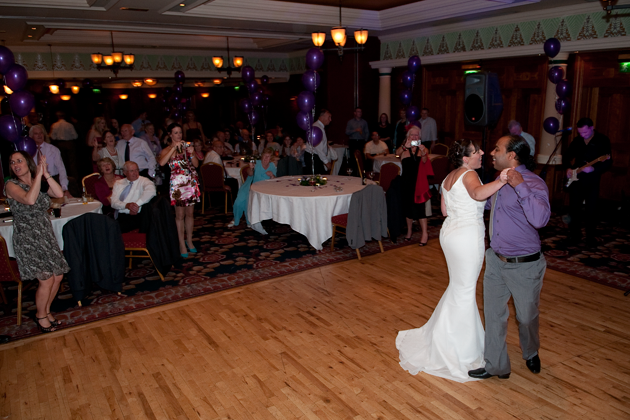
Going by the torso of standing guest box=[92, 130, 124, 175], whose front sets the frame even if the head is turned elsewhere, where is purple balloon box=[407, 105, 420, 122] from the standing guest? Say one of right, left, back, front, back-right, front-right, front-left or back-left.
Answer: front-left

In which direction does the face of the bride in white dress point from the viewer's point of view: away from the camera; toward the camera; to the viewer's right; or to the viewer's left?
to the viewer's right

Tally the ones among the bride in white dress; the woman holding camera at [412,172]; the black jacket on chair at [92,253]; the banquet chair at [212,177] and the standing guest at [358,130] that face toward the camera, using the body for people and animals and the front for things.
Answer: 2

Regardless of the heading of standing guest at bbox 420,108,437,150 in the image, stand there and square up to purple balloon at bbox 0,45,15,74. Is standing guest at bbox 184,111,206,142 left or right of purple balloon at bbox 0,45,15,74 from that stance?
right

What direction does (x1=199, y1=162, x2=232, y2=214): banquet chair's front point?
away from the camera

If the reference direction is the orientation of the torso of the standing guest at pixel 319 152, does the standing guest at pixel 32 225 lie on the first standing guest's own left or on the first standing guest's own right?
on the first standing guest's own right

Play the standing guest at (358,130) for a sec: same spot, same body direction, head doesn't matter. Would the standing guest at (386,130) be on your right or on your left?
on your left

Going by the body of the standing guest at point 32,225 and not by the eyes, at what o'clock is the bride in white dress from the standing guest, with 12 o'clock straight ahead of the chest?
The bride in white dress is roughly at 12 o'clock from the standing guest.

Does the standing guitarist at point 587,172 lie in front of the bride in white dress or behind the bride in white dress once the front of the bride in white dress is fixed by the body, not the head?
in front

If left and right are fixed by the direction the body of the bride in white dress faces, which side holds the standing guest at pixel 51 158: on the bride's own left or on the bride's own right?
on the bride's own left

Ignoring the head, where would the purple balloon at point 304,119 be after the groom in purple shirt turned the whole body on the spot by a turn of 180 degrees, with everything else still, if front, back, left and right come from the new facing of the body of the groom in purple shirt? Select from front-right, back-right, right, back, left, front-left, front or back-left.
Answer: left

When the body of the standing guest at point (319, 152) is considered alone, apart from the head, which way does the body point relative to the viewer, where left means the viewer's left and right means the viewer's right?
facing the viewer and to the right of the viewer

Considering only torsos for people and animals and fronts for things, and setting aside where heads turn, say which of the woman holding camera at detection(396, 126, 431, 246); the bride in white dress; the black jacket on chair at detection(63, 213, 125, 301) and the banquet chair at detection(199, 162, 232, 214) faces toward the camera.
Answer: the woman holding camera

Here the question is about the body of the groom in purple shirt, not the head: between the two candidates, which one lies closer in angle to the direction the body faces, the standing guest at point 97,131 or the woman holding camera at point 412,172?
the standing guest

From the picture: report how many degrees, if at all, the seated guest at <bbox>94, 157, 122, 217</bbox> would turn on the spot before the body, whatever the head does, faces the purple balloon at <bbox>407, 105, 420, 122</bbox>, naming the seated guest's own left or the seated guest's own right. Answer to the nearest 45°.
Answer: approximately 45° to the seated guest's own left

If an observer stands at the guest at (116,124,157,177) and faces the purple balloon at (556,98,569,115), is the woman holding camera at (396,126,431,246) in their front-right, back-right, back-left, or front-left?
front-right

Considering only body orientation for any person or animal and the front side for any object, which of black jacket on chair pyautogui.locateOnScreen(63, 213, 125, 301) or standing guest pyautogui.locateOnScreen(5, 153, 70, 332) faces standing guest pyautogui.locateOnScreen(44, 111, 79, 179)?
the black jacket on chair

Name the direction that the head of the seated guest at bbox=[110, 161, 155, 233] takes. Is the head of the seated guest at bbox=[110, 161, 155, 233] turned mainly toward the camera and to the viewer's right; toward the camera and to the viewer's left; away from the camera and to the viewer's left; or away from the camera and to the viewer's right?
toward the camera and to the viewer's right

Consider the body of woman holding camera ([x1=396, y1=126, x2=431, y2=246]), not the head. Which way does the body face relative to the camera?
toward the camera

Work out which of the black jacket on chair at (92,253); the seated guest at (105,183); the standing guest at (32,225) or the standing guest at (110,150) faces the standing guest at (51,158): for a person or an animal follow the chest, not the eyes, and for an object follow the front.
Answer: the black jacket on chair
